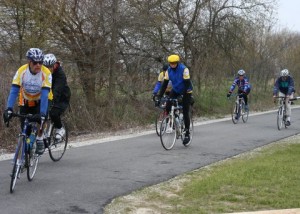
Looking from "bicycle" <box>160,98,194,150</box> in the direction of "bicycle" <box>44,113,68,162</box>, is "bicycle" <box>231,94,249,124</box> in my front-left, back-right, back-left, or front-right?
back-right

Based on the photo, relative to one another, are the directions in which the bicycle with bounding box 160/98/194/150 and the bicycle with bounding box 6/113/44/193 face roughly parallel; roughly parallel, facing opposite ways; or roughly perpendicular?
roughly parallel

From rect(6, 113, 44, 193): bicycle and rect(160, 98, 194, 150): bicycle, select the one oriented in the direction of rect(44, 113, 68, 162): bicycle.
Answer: rect(160, 98, 194, 150): bicycle

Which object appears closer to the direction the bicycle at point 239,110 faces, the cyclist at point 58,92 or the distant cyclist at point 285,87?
the cyclist

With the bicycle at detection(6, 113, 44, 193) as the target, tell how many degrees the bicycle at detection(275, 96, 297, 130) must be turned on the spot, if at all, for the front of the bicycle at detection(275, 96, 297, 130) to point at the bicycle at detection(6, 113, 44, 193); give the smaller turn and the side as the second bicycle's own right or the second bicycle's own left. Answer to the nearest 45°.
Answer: approximately 45° to the second bicycle's own left

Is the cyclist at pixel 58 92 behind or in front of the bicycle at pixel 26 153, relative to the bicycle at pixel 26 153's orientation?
behind

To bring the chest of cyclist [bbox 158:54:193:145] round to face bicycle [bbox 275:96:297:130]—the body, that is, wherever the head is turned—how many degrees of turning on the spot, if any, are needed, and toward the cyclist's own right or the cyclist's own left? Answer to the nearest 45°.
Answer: approximately 180°

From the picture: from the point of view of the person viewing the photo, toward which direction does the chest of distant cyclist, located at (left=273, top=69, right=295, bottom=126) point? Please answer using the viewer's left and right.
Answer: facing the viewer

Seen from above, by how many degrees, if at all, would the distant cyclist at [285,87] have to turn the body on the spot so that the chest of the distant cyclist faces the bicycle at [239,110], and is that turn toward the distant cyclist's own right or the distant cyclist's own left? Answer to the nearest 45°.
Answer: approximately 135° to the distant cyclist's own right

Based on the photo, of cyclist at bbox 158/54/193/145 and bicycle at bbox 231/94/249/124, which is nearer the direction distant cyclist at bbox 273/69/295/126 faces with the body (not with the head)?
the cyclist

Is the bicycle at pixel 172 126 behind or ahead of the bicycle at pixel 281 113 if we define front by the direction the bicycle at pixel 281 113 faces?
ahead

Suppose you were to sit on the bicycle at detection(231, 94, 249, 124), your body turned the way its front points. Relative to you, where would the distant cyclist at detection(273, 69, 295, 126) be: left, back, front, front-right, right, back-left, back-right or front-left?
left

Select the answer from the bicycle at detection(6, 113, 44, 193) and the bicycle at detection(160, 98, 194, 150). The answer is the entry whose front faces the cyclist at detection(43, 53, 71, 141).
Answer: the bicycle at detection(160, 98, 194, 150)

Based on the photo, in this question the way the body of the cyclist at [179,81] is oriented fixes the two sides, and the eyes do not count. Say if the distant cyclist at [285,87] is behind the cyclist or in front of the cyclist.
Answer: behind

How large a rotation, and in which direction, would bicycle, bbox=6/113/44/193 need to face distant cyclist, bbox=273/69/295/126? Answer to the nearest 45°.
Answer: approximately 180°

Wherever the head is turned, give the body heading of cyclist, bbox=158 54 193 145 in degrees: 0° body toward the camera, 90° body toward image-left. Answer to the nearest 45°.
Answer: approximately 45°
